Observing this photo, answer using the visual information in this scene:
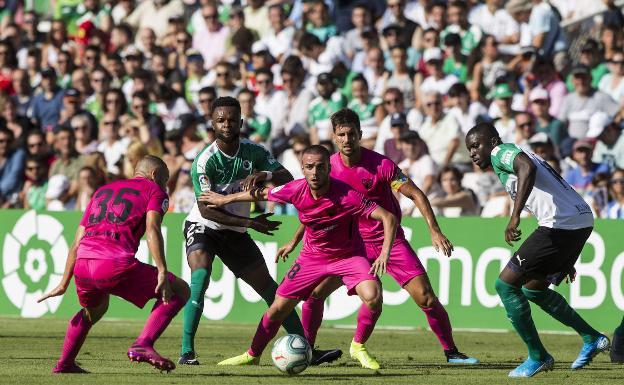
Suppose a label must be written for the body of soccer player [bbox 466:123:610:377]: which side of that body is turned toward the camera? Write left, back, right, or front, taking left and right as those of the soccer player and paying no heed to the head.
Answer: left

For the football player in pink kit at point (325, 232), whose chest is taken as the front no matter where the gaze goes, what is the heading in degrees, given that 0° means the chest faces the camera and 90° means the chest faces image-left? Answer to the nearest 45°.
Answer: approximately 0°

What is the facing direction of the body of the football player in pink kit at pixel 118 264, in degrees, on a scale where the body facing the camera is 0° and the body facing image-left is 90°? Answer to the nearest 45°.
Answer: approximately 225°

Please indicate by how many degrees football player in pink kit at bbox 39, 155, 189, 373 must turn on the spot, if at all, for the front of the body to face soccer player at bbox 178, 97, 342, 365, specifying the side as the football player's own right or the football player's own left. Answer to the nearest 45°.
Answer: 0° — they already face them

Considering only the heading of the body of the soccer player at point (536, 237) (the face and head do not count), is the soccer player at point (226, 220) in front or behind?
in front

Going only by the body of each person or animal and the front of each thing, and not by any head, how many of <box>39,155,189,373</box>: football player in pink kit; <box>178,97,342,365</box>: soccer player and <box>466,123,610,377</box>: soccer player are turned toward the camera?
1

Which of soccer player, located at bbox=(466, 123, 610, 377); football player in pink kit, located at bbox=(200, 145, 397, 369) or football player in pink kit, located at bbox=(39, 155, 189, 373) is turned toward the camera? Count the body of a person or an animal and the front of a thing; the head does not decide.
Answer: football player in pink kit, located at bbox=(200, 145, 397, 369)
